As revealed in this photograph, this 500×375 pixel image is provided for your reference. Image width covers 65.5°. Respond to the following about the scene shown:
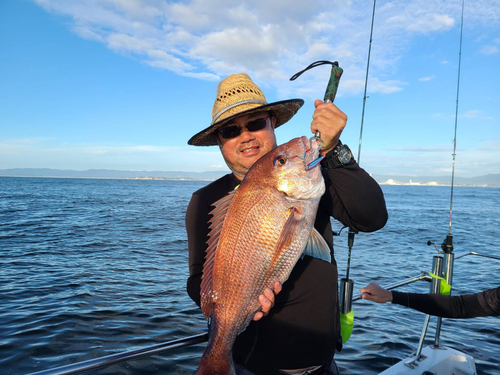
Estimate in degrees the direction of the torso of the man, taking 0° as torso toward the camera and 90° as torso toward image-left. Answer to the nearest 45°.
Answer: approximately 0°
